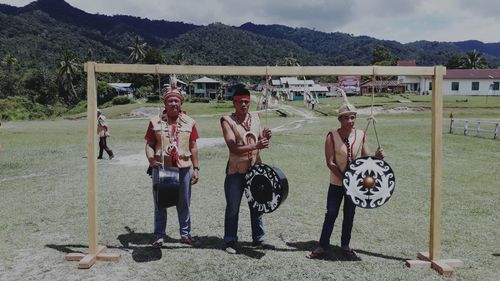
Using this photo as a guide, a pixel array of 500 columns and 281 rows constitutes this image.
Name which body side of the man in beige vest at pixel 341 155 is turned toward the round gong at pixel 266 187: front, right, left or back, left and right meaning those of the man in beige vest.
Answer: right

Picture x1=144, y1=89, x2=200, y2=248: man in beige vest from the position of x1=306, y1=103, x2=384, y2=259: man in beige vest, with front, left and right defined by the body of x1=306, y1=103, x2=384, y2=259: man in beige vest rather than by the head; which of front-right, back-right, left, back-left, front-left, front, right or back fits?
right

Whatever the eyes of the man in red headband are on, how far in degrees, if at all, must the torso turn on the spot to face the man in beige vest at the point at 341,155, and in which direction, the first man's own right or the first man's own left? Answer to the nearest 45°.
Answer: approximately 45° to the first man's own left

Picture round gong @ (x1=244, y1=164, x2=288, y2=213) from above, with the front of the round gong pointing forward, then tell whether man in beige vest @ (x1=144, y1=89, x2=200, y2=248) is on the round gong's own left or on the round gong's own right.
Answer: on the round gong's own right

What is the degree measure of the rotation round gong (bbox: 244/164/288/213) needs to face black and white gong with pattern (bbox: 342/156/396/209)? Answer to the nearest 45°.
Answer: approximately 135° to its left

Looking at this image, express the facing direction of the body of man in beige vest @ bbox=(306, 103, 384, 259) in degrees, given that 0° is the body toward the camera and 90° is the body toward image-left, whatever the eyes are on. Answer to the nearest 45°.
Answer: approximately 0°

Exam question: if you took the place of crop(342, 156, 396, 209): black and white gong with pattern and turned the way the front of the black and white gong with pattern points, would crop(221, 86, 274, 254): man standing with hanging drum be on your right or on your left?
on your right

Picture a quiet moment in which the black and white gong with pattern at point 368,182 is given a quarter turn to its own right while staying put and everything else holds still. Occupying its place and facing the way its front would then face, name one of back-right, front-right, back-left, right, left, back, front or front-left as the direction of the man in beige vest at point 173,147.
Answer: front

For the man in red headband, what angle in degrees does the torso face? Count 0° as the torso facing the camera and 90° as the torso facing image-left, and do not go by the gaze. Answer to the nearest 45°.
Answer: approximately 315°
